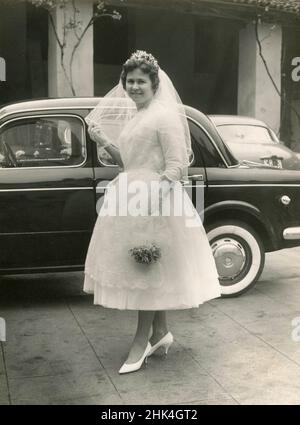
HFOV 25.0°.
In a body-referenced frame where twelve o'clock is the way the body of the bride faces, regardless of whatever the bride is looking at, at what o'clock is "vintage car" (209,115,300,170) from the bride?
The vintage car is roughly at 5 o'clock from the bride.

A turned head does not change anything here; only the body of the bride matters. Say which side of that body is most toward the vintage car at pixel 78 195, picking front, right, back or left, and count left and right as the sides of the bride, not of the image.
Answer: right

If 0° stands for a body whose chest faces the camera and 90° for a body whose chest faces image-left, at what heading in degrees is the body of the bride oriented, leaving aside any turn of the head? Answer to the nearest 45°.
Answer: approximately 45°
